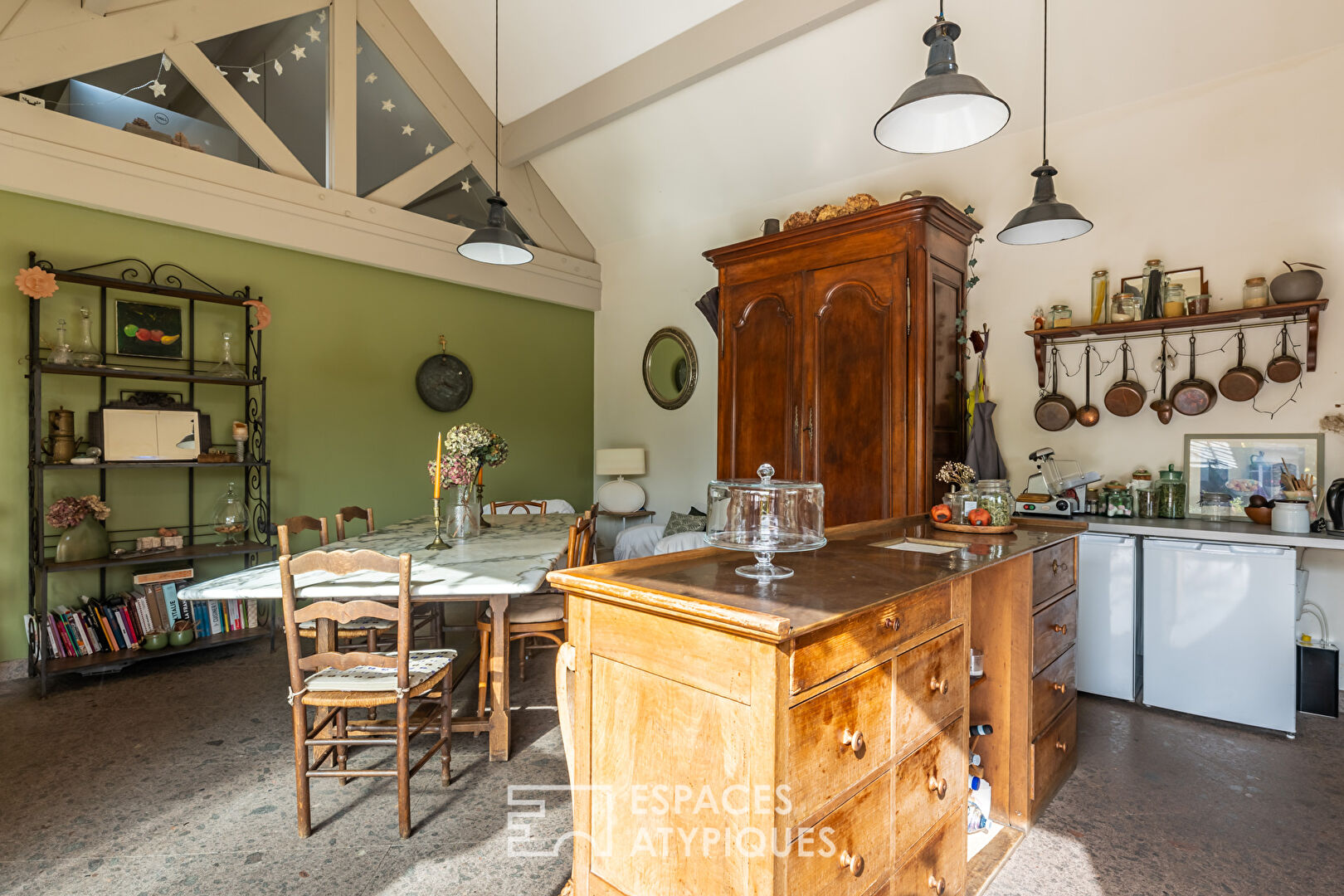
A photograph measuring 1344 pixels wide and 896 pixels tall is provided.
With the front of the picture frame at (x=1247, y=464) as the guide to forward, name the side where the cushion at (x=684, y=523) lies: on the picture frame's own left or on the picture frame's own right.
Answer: on the picture frame's own right

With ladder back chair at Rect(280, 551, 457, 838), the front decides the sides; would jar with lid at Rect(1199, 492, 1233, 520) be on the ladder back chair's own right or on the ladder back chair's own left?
on the ladder back chair's own right

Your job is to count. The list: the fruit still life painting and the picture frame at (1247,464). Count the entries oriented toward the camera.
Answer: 2

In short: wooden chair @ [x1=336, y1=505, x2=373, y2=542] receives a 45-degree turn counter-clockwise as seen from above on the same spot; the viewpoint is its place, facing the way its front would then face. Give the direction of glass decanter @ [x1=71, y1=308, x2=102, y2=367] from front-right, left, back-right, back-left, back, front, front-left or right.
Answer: back-left

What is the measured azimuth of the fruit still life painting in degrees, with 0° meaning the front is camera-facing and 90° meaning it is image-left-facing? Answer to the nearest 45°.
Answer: approximately 0°

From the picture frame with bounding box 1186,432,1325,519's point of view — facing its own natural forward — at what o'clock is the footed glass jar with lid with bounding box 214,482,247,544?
The footed glass jar with lid is roughly at 2 o'clock from the picture frame.

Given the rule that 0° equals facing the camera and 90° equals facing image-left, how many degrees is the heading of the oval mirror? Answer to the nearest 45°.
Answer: approximately 45°

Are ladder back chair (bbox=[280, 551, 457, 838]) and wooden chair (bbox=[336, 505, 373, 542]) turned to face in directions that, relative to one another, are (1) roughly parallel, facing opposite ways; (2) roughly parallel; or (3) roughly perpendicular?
roughly perpendicular

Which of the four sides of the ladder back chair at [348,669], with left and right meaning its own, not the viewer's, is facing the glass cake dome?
right

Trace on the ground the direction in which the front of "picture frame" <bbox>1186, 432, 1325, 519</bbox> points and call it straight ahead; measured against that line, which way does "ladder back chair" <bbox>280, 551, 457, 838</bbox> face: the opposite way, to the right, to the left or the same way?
the opposite way

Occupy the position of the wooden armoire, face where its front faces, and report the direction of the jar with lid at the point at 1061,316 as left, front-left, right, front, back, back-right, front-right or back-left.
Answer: back-left
